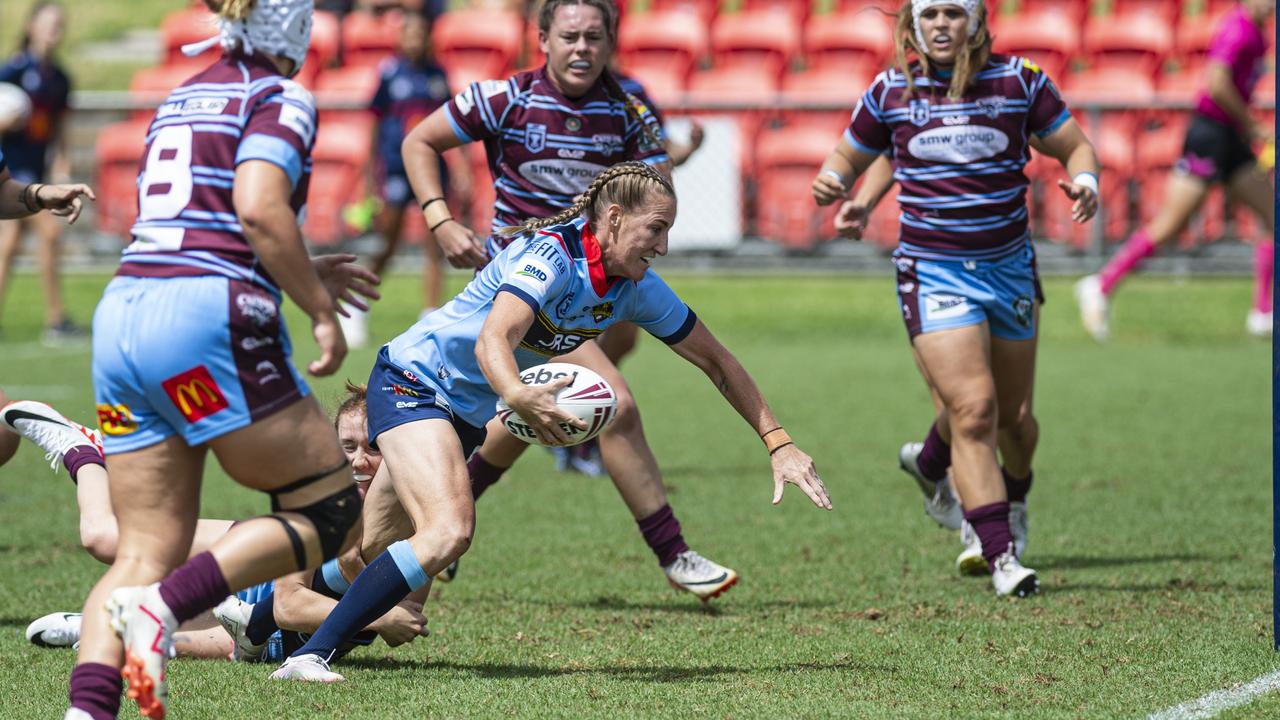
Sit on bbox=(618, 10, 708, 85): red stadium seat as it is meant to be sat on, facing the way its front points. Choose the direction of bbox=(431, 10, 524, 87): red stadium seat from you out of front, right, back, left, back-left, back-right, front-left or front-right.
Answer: right

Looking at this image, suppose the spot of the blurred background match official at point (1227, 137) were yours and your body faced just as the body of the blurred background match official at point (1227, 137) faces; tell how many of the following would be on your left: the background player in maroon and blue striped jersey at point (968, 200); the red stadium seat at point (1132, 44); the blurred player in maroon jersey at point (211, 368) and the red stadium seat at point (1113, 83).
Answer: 2

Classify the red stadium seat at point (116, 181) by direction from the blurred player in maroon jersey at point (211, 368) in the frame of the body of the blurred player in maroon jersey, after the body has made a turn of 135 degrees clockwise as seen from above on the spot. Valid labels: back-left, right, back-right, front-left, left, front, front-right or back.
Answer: back

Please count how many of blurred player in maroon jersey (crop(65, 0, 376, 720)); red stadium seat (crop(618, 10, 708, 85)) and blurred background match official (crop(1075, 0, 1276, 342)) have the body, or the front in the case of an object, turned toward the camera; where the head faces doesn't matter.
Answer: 1

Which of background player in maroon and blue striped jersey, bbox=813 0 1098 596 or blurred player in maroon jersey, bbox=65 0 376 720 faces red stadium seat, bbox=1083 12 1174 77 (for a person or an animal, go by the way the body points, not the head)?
blurred player in maroon jersey, bbox=65 0 376 720

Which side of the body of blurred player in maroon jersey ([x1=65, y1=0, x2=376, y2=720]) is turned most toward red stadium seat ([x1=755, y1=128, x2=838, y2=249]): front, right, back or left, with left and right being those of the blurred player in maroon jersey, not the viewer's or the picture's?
front

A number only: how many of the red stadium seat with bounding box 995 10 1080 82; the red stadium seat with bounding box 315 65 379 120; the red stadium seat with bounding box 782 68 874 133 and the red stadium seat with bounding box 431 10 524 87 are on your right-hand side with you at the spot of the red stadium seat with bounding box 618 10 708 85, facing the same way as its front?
2

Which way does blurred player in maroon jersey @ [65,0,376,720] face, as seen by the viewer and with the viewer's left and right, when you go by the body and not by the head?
facing away from the viewer and to the right of the viewer

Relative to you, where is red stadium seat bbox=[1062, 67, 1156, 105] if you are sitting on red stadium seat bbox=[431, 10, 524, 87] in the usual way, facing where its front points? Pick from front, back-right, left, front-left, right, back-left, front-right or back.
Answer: left
